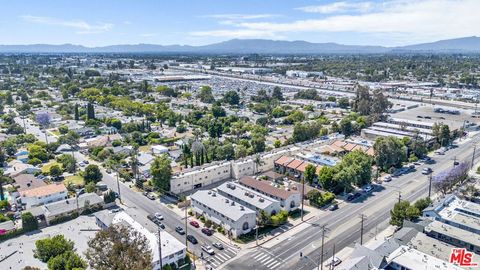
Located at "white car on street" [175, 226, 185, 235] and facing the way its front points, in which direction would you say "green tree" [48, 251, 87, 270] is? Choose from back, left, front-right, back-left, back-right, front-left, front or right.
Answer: right

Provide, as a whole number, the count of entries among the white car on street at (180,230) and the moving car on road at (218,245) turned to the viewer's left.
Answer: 0

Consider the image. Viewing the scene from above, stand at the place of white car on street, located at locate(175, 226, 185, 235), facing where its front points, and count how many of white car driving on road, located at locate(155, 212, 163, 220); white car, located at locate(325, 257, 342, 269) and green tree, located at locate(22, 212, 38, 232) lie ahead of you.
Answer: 1

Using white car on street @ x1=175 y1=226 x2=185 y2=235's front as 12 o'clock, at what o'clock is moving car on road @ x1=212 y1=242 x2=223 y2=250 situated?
The moving car on road is roughly at 12 o'clock from the white car on street.

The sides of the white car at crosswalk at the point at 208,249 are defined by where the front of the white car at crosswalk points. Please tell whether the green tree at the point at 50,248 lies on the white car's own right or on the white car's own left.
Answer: on the white car's own right

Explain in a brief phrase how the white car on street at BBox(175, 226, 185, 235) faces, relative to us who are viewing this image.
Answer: facing the viewer and to the right of the viewer
